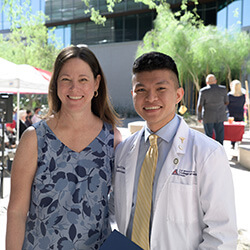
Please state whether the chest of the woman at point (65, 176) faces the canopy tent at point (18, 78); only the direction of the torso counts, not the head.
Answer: no

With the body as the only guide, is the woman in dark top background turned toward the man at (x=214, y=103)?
no

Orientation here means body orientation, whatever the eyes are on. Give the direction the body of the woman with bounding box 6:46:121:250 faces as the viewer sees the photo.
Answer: toward the camera

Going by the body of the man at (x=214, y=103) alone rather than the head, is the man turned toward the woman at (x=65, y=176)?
no

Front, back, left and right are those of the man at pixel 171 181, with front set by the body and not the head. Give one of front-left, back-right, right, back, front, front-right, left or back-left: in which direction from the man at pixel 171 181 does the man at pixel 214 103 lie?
back-right

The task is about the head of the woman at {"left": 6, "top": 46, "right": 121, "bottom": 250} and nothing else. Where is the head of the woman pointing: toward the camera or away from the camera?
toward the camera

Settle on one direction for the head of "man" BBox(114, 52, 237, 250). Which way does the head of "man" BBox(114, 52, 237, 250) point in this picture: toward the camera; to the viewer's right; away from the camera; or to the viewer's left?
toward the camera
